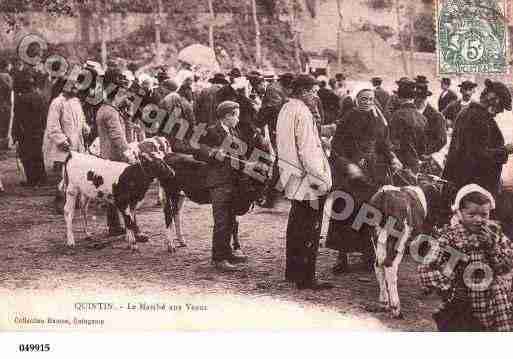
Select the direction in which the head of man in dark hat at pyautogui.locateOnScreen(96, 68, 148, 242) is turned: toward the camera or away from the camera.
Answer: toward the camera

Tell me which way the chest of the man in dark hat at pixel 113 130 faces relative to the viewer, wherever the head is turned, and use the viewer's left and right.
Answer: facing to the right of the viewer

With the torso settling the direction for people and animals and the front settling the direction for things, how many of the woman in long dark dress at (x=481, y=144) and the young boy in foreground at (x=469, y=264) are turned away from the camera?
0

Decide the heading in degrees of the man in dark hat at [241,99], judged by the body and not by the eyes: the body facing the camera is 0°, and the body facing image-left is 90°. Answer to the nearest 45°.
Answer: approximately 45°

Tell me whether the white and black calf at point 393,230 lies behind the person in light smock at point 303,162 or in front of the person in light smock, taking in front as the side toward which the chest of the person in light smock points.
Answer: in front

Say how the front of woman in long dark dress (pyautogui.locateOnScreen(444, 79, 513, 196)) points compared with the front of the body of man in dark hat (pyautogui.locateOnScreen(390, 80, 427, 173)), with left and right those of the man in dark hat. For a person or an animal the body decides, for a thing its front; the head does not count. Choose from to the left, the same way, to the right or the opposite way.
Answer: to the right

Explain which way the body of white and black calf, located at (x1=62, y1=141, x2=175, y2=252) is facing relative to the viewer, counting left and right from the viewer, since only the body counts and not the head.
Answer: facing to the right of the viewer
